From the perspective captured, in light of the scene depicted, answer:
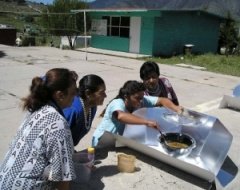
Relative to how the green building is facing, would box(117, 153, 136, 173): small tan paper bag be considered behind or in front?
in front

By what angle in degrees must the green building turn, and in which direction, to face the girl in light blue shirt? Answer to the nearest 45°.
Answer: approximately 45° to its left

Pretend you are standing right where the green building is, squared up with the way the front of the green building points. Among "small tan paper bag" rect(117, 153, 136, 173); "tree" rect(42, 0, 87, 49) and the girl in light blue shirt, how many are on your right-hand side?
1

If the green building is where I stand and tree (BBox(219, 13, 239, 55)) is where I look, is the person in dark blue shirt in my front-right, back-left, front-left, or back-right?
back-right

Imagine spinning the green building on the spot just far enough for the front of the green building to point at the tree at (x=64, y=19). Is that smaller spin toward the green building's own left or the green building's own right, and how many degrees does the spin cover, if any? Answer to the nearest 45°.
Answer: approximately 90° to the green building's own right

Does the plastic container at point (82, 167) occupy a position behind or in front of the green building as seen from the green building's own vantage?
in front

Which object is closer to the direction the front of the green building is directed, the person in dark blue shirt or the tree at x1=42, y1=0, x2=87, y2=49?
the person in dark blue shirt

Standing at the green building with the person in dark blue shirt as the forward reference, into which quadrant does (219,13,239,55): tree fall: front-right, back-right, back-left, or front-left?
back-left

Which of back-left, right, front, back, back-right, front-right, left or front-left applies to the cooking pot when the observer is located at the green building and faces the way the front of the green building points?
front-left

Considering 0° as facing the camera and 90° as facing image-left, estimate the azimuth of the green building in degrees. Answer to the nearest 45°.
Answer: approximately 45°

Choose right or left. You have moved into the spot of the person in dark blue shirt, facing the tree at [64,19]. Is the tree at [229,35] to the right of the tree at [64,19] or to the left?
right

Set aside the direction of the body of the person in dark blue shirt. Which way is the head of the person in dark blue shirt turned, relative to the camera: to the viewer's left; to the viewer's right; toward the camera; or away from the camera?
to the viewer's right

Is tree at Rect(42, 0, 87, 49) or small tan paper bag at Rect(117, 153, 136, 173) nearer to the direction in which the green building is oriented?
the small tan paper bag
